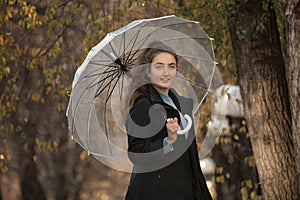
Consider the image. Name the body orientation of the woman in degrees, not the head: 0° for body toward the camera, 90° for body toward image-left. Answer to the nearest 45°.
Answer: approximately 315°
